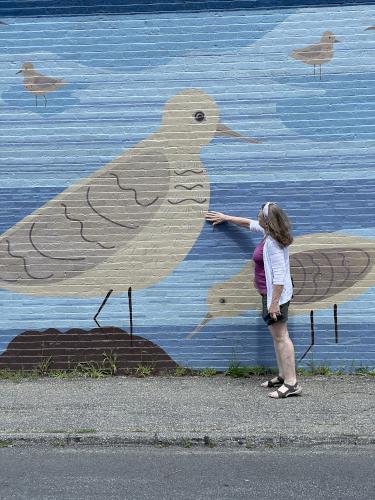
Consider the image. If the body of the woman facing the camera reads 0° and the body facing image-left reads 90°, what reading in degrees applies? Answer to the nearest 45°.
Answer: approximately 90°

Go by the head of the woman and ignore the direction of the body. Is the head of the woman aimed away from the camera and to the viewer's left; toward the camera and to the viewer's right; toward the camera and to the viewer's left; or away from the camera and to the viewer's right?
away from the camera and to the viewer's left

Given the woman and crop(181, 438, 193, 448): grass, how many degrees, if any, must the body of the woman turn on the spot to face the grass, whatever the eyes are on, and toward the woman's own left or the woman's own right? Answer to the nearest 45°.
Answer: approximately 45° to the woman's own left
